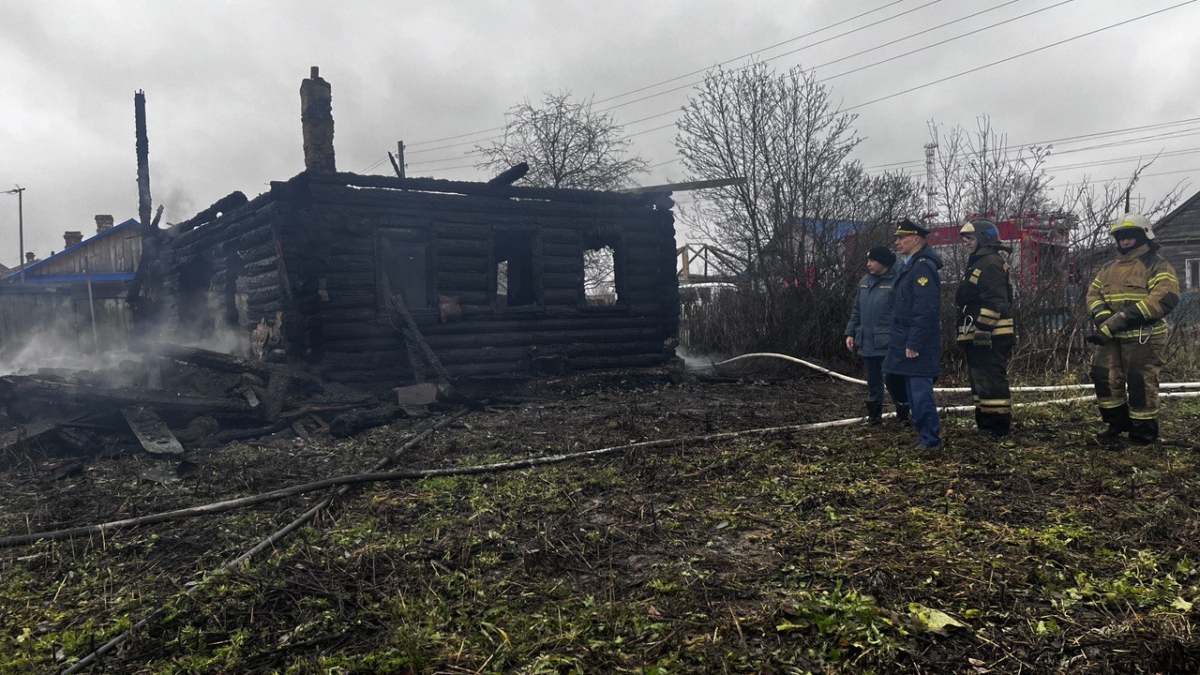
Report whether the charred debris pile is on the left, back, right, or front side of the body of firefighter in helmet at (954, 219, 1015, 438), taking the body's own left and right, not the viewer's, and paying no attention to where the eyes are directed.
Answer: front

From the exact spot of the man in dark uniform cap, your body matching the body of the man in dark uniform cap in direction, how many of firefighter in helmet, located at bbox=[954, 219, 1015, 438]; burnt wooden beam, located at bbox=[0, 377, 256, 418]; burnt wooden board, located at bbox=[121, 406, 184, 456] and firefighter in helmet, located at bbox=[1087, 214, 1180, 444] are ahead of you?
2

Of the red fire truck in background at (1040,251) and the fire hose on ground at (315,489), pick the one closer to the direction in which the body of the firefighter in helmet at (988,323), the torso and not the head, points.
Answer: the fire hose on ground

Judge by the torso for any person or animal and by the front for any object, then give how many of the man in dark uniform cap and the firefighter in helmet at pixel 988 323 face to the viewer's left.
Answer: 2

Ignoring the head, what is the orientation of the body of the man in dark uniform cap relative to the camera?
to the viewer's left

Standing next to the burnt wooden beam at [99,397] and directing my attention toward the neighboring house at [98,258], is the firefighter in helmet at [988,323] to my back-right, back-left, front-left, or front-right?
back-right

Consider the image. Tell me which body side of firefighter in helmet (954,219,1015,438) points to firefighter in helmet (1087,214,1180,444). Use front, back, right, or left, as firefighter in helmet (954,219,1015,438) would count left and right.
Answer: back

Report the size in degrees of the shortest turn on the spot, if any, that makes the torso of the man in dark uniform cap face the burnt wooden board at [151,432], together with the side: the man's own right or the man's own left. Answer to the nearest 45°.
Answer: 0° — they already face it

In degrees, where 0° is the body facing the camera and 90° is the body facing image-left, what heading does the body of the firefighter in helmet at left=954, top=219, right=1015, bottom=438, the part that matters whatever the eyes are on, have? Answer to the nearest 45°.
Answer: approximately 90°

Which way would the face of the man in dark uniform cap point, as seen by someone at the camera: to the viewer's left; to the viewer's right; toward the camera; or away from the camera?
to the viewer's left

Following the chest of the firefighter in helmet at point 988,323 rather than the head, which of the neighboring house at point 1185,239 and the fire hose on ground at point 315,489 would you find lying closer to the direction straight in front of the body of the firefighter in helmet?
the fire hose on ground

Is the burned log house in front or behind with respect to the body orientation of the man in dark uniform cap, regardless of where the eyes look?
in front

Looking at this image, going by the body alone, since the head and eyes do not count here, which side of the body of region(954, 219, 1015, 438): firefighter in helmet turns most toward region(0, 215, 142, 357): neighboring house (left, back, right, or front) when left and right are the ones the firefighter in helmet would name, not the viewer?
front

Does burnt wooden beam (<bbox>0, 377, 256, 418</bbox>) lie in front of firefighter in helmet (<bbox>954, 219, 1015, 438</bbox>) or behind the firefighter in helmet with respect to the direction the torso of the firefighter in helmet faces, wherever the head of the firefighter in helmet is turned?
in front
